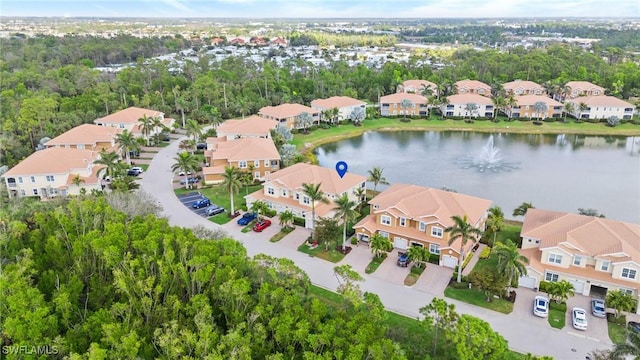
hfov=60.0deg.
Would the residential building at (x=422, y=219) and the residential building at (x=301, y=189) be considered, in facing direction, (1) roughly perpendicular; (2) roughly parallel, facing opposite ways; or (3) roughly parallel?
roughly parallel

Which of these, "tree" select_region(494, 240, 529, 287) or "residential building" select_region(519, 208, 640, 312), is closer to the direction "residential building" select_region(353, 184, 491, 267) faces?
the tree

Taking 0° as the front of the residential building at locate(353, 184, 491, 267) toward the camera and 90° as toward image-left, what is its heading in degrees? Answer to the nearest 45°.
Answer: approximately 45°

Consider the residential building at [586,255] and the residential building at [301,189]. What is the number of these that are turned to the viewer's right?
0

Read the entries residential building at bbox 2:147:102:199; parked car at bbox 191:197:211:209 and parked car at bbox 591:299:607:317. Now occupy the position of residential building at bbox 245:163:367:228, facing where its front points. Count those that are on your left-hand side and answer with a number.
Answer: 1

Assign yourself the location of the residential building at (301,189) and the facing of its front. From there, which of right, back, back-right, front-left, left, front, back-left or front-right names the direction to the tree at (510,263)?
left

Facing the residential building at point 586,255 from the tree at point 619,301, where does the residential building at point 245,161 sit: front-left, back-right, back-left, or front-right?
front-left

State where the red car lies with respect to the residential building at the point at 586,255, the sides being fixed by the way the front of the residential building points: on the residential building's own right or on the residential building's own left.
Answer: on the residential building's own right

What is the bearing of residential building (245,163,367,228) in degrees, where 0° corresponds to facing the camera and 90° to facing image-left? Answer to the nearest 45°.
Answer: approximately 45°

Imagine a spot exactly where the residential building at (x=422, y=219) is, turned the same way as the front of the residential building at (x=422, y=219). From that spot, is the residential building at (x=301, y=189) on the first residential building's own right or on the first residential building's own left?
on the first residential building's own right

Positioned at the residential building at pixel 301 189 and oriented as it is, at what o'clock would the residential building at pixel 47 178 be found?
the residential building at pixel 47 178 is roughly at 2 o'clock from the residential building at pixel 301 189.

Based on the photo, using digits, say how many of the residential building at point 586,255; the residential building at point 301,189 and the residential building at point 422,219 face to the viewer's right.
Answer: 0

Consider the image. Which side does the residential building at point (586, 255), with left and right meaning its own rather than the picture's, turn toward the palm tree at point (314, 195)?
right

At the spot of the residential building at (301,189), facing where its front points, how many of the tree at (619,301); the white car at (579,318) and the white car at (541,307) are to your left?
3

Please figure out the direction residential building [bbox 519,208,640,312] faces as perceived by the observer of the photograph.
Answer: facing the viewer

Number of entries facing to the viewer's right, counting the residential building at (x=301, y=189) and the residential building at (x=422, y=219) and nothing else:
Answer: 0

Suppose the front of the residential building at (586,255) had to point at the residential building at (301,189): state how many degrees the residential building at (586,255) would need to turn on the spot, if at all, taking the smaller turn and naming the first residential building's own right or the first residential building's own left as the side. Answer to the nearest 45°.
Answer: approximately 90° to the first residential building's own right

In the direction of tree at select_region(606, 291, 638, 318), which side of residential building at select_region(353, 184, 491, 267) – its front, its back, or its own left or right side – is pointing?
left

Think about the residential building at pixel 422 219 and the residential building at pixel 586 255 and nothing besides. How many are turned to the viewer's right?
0
